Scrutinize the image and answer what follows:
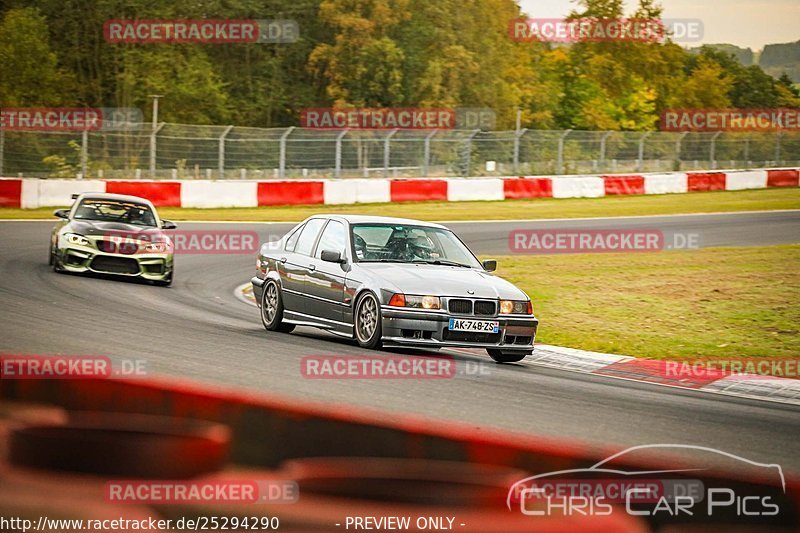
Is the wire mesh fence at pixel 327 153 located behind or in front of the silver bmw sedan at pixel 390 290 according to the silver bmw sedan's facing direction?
behind

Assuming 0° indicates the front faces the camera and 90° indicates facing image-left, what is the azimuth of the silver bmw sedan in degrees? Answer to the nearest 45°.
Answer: approximately 315°
